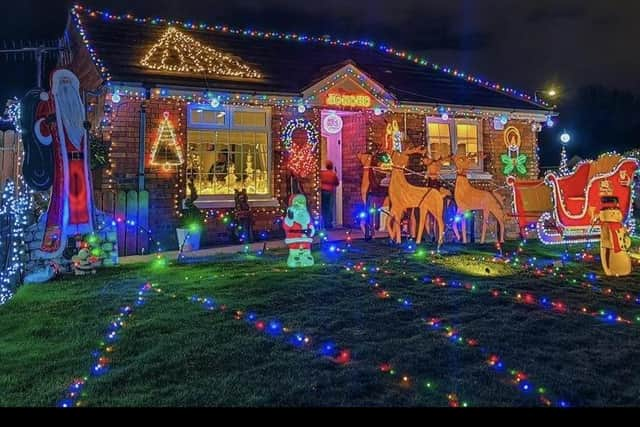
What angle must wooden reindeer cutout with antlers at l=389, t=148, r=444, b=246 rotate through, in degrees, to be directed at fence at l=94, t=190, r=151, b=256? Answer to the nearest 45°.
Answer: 0° — it already faces it

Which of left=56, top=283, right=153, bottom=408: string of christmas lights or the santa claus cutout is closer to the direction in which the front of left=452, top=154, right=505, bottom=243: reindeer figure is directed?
the santa claus cutout

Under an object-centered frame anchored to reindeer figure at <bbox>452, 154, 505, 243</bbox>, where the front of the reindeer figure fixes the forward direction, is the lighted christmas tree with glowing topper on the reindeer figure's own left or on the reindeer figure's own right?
on the reindeer figure's own right

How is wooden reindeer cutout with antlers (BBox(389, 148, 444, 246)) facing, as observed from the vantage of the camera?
facing to the left of the viewer

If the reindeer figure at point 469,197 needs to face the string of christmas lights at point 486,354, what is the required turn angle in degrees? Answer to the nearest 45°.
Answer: approximately 90° to its left

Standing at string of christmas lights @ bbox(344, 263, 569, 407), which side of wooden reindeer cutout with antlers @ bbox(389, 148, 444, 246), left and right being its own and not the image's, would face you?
left

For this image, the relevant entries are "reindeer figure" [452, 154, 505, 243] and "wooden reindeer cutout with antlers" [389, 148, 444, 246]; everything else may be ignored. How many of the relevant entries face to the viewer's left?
2

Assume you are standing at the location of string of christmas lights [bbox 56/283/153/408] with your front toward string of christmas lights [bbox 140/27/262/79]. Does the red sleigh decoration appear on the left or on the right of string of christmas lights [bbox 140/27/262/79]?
right

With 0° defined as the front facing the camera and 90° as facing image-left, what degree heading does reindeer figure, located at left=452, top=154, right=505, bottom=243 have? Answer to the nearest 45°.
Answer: approximately 90°
